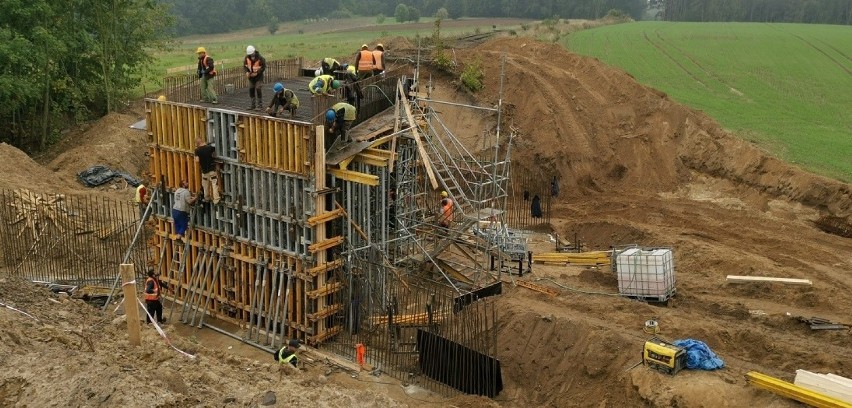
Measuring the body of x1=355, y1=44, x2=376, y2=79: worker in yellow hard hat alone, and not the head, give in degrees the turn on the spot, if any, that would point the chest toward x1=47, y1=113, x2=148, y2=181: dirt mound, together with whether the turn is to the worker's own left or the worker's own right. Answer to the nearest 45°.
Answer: approximately 45° to the worker's own left

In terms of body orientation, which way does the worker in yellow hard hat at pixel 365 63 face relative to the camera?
away from the camera

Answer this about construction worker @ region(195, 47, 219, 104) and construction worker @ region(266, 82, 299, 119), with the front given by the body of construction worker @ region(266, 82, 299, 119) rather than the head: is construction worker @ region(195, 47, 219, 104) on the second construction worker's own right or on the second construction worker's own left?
on the second construction worker's own right

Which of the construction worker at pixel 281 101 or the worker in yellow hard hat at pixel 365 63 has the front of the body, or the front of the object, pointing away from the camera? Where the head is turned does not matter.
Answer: the worker in yellow hard hat

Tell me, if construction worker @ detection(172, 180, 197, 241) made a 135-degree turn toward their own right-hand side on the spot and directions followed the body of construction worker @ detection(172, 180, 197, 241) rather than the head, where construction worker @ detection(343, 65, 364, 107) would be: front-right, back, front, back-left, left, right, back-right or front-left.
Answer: left

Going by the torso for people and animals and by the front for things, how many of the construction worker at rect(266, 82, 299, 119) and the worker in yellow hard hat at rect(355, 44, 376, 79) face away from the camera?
1

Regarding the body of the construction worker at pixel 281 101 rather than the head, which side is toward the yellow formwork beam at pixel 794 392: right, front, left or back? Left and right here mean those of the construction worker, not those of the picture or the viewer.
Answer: left

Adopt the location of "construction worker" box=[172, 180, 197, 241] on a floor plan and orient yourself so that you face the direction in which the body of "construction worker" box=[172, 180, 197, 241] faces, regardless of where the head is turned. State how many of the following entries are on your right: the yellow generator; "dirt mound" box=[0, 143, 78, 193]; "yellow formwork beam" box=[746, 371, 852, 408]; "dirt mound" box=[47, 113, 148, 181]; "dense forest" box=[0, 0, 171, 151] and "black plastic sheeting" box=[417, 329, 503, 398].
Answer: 3

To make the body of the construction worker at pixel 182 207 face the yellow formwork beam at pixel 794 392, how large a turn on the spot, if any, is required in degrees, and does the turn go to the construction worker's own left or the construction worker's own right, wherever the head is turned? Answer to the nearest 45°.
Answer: approximately 90° to the construction worker's own right

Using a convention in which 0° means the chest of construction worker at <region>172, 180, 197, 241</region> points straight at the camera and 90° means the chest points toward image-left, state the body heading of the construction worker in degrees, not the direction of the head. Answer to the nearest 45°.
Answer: approximately 225°

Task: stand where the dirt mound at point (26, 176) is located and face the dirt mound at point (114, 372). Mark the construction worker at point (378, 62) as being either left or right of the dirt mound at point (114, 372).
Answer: left
